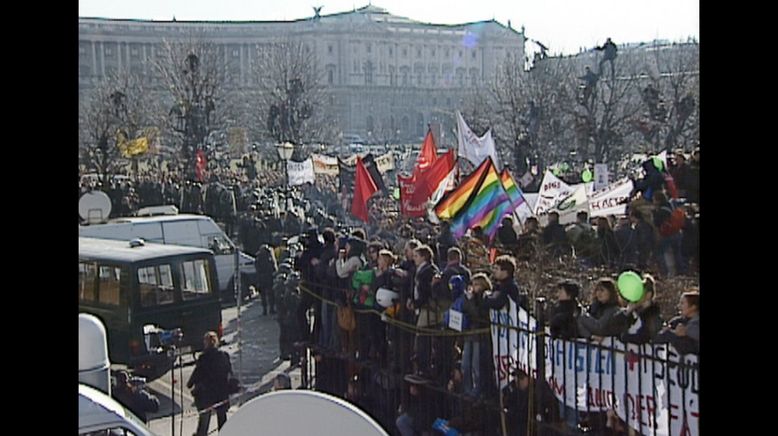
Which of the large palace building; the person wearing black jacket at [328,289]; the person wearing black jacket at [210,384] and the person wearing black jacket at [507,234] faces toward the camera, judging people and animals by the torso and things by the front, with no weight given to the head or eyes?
the large palace building

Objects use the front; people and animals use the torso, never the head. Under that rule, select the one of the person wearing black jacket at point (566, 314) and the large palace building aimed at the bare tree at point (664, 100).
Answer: the large palace building

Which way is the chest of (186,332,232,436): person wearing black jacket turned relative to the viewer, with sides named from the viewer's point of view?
facing away from the viewer
